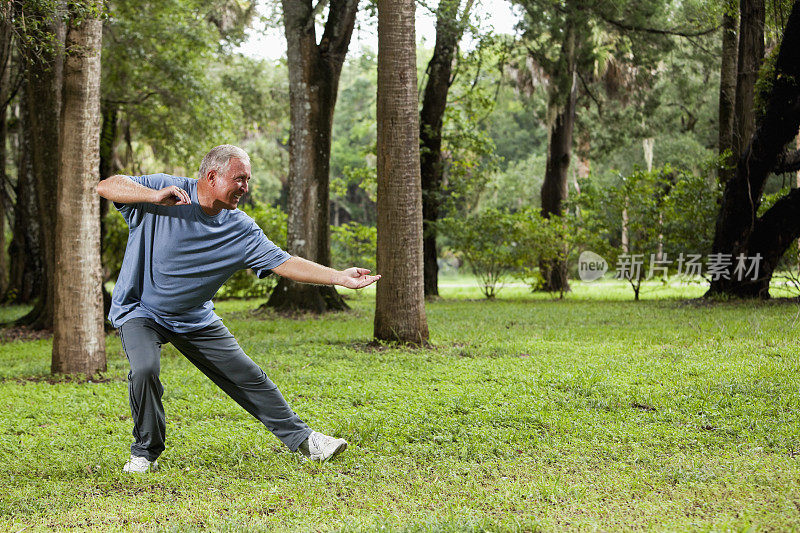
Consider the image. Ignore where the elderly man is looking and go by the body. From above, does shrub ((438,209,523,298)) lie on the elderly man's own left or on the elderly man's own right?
on the elderly man's own left

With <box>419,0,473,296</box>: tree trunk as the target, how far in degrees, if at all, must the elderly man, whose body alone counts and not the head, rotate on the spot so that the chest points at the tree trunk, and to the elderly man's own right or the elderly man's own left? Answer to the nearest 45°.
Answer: approximately 135° to the elderly man's own left

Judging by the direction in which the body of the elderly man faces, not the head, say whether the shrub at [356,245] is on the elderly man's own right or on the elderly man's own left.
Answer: on the elderly man's own left

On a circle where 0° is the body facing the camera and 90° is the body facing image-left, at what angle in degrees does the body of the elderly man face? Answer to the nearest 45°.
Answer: approximately 315°

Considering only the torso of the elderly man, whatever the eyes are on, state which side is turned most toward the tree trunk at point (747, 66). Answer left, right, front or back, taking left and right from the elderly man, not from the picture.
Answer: left

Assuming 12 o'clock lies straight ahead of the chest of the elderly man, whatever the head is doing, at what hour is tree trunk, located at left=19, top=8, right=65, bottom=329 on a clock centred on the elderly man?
The tree trunk is roughly at 7 o'clock from the elderly man.

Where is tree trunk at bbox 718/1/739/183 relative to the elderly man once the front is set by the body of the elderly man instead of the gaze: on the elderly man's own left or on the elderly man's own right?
on the elderly man's own left
